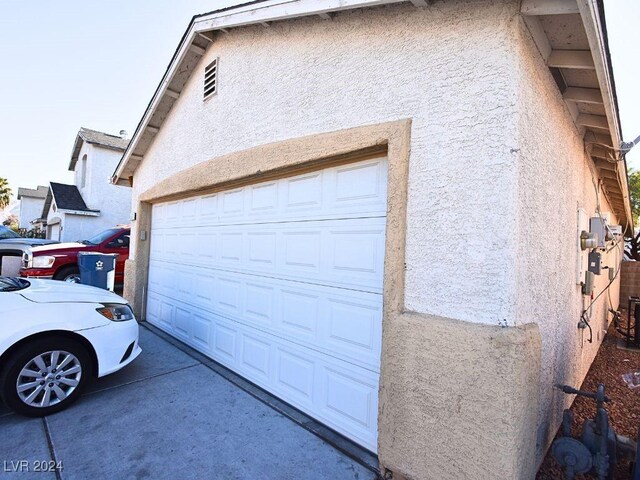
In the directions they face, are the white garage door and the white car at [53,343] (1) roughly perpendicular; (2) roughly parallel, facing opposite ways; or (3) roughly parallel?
roughly parallel, facing opposite ways

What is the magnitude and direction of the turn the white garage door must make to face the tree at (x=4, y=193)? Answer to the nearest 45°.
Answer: approximately 90° to its right

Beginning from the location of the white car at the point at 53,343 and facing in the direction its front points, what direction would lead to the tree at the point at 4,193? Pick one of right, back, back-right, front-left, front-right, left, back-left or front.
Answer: left

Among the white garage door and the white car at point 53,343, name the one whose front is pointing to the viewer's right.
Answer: the white car

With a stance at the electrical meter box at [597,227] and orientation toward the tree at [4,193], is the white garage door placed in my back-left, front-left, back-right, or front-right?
front-left

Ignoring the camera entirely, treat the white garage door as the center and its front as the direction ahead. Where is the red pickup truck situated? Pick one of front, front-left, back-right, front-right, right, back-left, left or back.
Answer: right

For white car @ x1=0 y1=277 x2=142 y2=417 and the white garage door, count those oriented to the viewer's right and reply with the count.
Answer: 1

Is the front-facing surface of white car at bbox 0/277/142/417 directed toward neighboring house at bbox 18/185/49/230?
no

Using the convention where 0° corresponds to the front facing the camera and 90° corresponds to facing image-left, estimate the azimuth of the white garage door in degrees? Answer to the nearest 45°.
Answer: approximately 45°

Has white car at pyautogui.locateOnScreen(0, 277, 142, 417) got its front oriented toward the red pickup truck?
no

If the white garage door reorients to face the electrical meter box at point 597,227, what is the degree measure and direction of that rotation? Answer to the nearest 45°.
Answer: approximately 135° to its left

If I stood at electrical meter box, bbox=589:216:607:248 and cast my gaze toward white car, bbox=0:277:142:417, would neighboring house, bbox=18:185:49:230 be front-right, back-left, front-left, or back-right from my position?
front-right

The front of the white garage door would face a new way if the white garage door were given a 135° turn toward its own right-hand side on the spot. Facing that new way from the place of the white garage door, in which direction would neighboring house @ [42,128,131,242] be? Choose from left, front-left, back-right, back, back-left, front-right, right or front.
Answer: front-left

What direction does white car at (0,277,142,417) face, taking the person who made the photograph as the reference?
facing to the right of the viewer

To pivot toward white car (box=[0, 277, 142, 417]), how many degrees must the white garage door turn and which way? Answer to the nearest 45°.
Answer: approximately 45° to its right

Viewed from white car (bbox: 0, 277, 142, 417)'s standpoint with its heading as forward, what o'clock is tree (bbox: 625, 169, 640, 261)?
The tree is roughly at 12 o'clock from the white car.

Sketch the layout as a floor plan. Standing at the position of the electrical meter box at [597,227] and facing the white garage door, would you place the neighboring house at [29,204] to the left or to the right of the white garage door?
right
